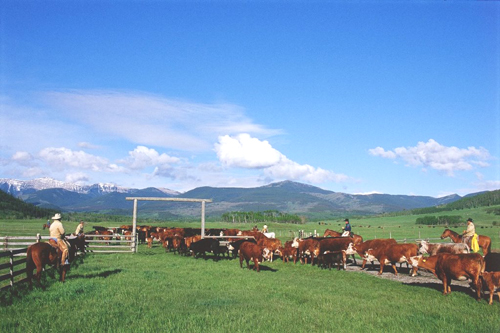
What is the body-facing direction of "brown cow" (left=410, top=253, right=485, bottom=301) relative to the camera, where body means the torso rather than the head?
to the viewer's left

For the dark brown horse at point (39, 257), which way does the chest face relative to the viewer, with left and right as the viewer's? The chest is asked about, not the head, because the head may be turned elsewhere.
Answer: facing away from the viewer and to the right of the viewer

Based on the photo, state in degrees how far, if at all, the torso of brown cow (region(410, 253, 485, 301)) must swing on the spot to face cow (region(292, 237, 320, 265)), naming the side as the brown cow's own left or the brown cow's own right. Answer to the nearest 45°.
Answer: approximately 45° to the brown cow's own right

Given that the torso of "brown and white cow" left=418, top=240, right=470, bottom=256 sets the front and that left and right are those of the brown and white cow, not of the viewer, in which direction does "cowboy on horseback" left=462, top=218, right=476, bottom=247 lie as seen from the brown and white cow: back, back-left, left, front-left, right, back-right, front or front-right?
back-right

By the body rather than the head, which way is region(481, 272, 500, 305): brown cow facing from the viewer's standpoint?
to the viewer's left

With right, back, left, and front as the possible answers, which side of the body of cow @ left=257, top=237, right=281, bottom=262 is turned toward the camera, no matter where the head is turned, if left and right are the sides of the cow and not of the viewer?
left

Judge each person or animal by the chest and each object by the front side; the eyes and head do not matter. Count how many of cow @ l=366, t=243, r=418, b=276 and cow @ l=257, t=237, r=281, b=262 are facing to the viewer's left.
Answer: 2

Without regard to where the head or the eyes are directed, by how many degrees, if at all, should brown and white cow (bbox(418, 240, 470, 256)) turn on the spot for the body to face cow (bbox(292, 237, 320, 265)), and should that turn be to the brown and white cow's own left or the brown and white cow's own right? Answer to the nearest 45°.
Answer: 0° — it already faces it

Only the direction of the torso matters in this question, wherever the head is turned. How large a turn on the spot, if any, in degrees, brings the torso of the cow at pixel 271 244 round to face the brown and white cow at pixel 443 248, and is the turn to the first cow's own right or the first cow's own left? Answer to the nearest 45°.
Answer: approximately 135° to the first cow's own left

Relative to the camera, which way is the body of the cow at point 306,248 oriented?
to the viewer's left

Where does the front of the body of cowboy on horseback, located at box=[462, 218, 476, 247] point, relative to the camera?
to the viewer's left
